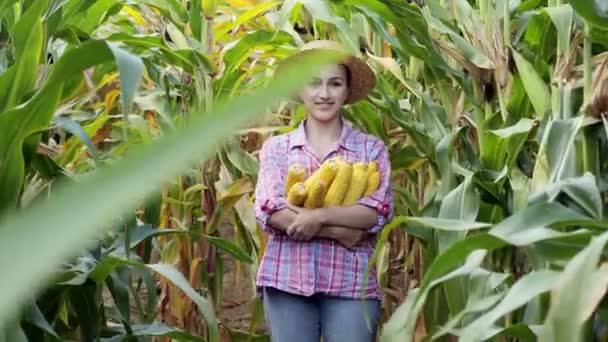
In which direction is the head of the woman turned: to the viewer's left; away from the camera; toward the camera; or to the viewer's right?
toward the camera

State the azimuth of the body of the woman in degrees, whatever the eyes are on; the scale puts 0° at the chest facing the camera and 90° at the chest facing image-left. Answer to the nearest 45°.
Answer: approximately 0°
